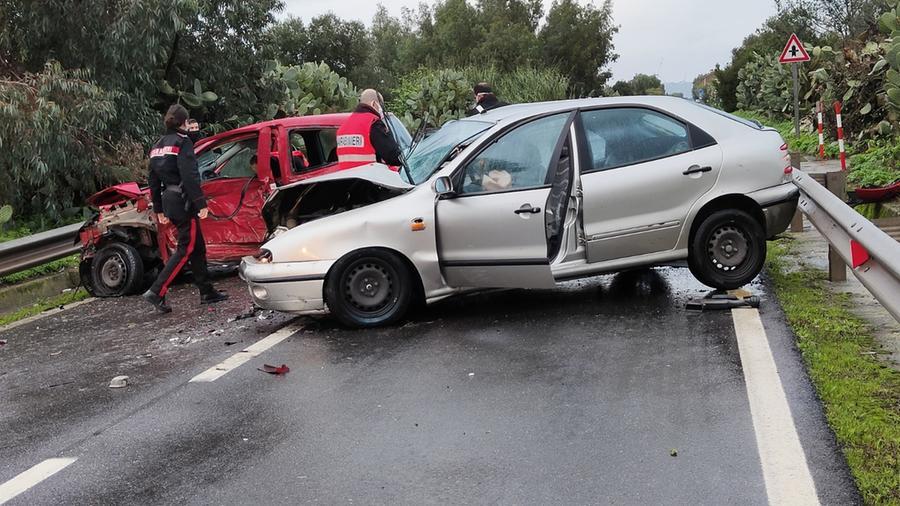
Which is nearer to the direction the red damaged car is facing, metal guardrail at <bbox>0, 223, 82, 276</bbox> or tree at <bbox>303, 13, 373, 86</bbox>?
the metal guardrail

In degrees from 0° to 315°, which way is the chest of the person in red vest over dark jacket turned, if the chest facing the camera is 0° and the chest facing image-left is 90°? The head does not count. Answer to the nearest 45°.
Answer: approximately 225°

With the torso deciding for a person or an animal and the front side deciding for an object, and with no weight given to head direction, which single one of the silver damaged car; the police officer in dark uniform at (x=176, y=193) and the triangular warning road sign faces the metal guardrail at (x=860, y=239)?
the triangular warning road sign

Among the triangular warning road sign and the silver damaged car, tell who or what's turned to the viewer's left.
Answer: the silver damaged car

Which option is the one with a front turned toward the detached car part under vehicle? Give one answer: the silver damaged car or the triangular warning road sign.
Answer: the triangular warning road sign

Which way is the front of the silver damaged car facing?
to the viewer's left

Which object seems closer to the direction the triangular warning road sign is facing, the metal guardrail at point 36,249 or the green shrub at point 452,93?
the metal guardrail

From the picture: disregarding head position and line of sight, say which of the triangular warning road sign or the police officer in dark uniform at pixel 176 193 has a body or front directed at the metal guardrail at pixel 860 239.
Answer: the triangular warning road sign
